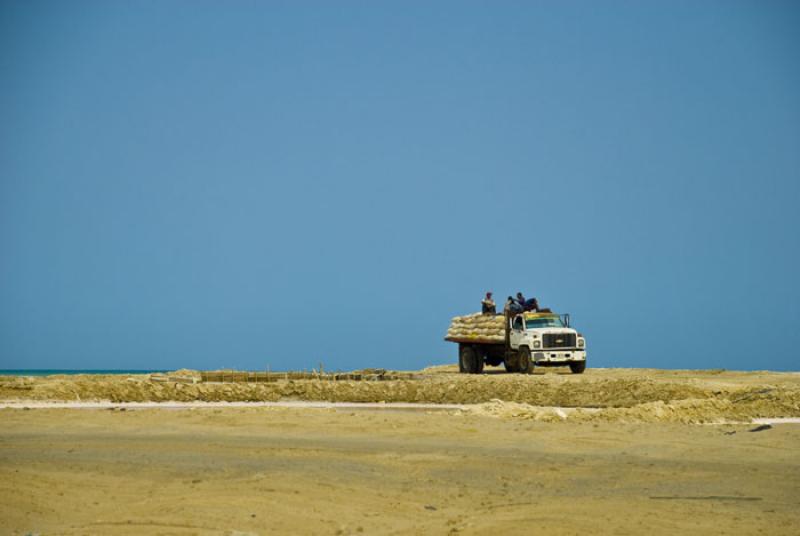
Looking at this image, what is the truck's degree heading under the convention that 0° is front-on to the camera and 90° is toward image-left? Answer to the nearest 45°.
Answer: approximately 315°
